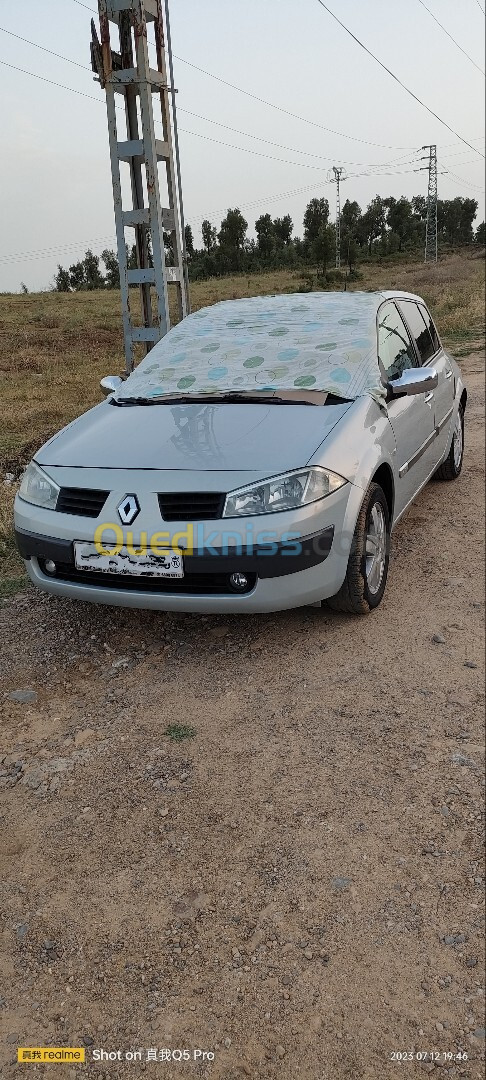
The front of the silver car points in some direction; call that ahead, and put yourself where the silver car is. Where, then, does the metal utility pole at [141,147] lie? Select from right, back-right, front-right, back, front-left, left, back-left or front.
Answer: back-right
